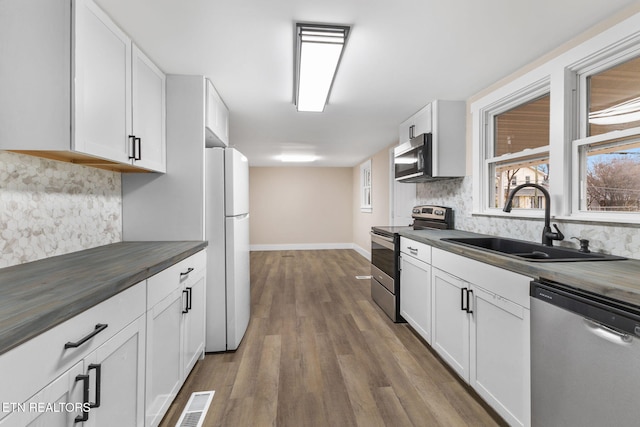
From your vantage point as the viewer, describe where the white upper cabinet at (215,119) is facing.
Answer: facing to the right of the viewer

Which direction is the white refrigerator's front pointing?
to the viewer's right

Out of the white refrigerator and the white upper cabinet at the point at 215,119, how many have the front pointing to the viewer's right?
2

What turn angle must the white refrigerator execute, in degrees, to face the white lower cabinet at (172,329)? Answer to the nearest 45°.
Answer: approximately 90° to its right

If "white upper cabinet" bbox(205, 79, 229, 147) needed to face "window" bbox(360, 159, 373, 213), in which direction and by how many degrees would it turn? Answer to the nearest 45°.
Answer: approximately 45° to its left

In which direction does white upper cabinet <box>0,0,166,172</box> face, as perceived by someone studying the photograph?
facing the viewer and to the right of the viewer

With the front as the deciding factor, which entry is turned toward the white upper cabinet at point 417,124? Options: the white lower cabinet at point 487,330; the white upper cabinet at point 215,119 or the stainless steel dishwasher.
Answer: the white upper cabinet at point 215,119

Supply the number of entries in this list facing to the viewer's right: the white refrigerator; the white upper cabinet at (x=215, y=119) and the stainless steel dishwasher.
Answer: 2

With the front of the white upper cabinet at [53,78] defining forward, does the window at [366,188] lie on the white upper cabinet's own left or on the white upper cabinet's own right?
on the white upper cabinet's own left

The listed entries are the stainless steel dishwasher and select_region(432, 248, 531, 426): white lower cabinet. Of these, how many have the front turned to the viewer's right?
0

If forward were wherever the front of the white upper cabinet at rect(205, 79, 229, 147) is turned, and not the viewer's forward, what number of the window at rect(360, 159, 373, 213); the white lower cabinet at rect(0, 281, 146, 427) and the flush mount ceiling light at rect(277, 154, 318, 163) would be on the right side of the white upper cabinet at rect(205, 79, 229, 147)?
1

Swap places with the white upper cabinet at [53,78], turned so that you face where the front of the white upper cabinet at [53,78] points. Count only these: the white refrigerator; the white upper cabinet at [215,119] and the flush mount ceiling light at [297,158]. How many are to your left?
3

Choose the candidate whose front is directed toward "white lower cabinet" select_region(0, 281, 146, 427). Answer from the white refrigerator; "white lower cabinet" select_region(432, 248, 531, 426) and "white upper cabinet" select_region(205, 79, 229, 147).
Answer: "white lower cabinet" select_region(432, 248, 531, 426)

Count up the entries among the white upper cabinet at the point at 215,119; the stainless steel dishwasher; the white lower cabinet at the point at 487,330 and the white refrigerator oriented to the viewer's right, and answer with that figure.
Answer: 2

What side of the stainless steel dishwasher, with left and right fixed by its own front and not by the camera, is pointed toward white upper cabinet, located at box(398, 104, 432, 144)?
right

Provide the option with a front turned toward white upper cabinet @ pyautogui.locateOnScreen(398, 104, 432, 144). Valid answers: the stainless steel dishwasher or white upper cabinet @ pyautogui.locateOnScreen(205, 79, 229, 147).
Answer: white upper cabinet @ pyautogui.locateOnScreen(205, 79, 229, 147)

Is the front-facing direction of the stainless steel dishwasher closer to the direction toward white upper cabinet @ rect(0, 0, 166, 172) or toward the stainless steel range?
the white upper cabinet

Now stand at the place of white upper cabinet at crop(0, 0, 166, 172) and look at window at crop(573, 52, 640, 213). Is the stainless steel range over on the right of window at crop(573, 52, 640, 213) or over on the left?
left
